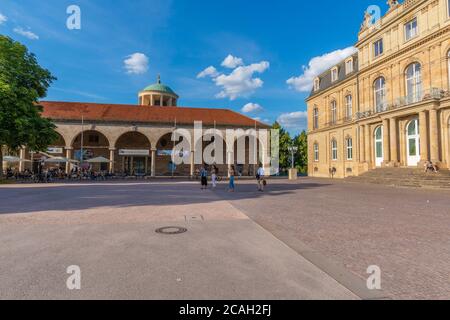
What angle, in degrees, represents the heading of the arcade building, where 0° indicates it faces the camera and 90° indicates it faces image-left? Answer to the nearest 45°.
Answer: approximately 0°

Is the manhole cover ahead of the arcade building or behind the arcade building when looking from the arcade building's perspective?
ahead
